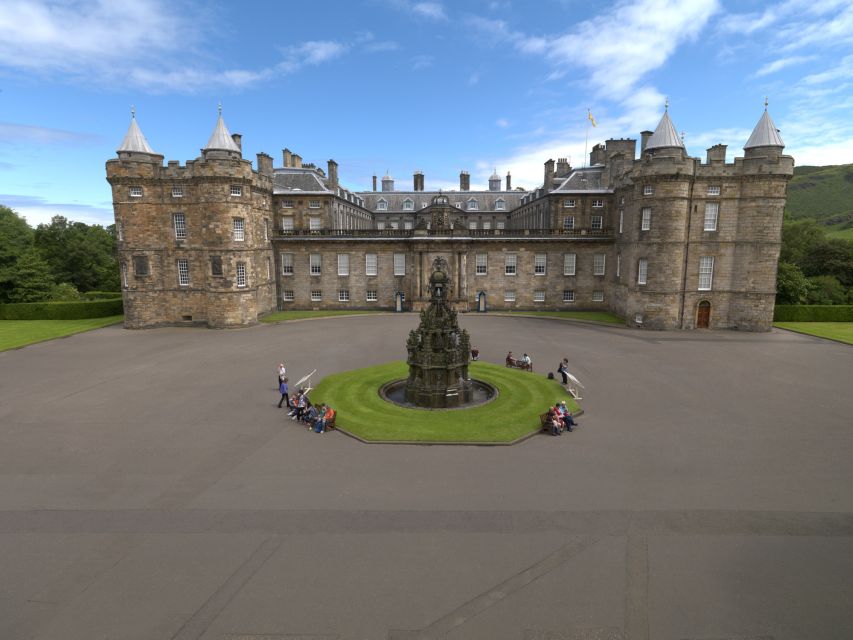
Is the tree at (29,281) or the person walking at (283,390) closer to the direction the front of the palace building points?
the person walking

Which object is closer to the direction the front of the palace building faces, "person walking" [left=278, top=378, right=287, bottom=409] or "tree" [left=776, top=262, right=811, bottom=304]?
the person walking

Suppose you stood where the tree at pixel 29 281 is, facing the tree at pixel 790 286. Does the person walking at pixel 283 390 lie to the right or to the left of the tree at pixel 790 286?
right

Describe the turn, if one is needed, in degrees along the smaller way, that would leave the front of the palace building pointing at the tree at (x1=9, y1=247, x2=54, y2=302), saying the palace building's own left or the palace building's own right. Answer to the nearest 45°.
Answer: approximately 90° to the palace building's own right

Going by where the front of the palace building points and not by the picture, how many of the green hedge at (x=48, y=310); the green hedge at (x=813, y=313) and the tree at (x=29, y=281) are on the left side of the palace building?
1

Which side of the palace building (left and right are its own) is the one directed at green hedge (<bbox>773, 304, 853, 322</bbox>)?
left

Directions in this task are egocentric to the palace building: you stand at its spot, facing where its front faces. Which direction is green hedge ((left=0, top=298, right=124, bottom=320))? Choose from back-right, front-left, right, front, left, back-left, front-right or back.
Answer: right

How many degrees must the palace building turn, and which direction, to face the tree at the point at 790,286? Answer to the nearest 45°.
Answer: approximately 90° to its left

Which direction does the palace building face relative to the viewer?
toward the camera
